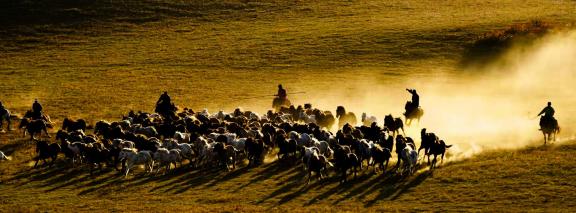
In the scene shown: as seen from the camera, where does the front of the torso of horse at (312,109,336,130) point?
to the viewer's left

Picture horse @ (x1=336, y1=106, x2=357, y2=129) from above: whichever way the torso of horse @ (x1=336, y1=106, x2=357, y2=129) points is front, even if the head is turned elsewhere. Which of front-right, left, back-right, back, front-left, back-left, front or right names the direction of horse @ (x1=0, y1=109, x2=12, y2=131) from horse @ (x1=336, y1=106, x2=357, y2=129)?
front-right

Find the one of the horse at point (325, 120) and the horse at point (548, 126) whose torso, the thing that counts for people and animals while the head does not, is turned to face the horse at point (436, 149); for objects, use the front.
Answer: the horse at point (548, 126)

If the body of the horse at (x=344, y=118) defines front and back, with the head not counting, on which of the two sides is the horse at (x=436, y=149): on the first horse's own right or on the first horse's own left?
on the first horse's own left

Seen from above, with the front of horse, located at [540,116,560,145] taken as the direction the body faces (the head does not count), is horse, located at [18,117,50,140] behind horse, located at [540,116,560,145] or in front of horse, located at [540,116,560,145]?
in front

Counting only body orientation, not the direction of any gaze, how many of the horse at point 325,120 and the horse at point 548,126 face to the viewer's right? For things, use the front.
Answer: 0

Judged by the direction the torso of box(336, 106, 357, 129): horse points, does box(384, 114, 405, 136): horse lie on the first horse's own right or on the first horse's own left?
on the first horse's own left

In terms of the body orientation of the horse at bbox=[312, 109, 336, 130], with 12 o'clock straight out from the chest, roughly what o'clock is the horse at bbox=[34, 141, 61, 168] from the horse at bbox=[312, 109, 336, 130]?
the horse at bbox=[34, 141, 61, 168] is roughly at 11 o'clock from the horse at bbox=[312, 109, 336, 130].

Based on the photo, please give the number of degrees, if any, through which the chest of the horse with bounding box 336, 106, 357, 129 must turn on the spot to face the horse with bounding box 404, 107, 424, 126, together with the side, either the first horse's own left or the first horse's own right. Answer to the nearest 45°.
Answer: approximately 135° to the first horse's own left

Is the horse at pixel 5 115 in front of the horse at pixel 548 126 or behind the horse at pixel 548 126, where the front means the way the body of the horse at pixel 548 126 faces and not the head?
in front

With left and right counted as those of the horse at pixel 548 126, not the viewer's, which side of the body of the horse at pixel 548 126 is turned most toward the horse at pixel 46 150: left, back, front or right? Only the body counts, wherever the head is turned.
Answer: front

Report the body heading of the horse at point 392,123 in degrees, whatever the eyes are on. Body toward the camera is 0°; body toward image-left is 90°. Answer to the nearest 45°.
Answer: approximately 45°

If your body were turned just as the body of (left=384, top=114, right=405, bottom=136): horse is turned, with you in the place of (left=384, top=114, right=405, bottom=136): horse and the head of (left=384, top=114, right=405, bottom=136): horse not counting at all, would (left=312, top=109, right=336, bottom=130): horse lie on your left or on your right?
on your right

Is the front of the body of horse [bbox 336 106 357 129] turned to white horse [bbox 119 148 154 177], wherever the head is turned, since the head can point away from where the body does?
yes
